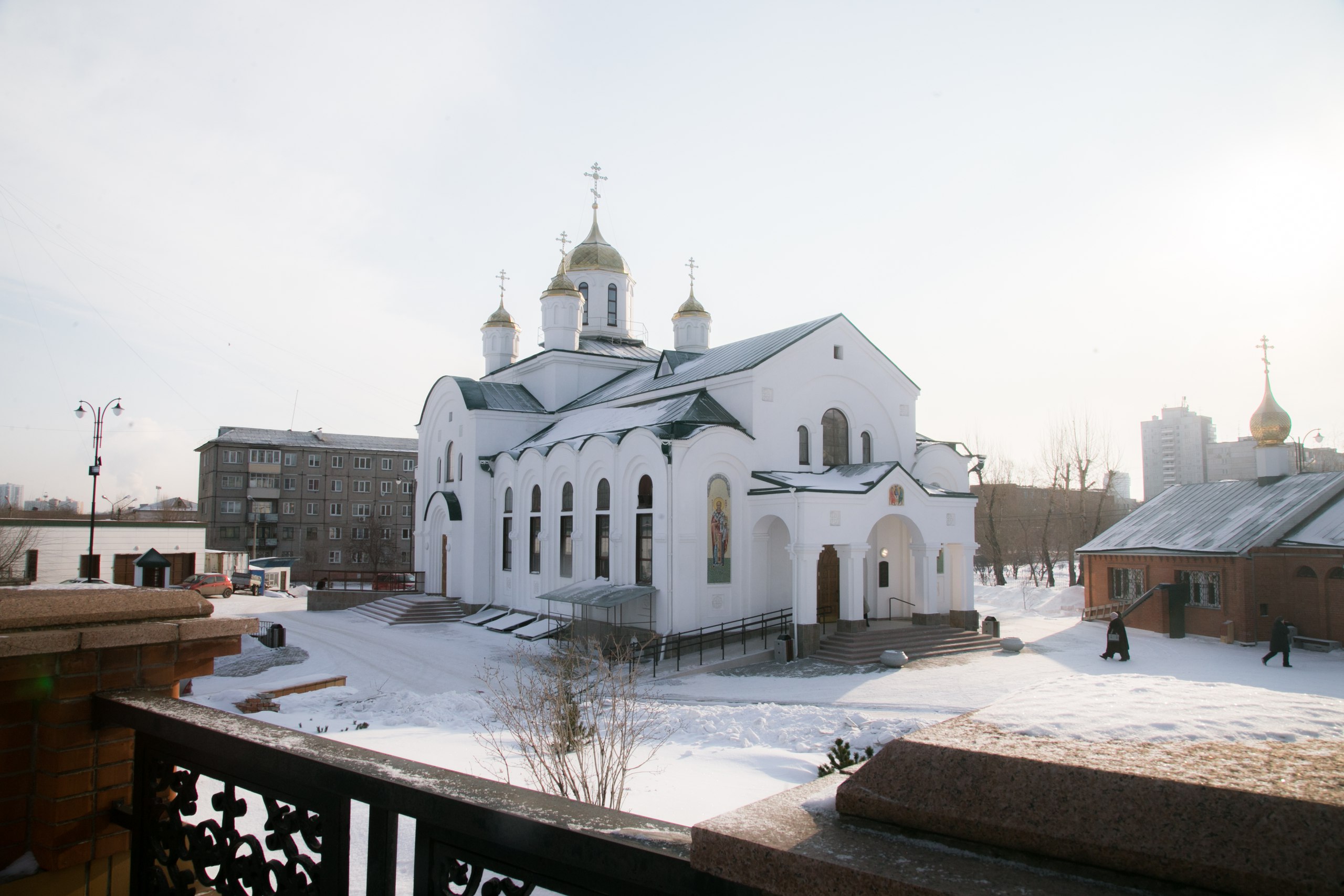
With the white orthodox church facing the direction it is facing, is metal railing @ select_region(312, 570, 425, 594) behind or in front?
behind

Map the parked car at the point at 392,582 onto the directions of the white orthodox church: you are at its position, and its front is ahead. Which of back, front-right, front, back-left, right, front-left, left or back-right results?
back

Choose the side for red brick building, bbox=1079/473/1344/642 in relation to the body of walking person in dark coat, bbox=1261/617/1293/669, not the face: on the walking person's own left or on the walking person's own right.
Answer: on the walking person's own left

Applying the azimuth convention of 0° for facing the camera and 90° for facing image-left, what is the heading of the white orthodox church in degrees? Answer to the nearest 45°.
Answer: approximately 315°

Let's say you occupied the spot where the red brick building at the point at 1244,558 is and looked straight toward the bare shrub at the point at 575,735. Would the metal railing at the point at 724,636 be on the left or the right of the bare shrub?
right

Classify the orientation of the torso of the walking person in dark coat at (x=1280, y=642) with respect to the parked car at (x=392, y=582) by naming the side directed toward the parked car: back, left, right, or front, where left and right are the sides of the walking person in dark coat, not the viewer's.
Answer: back

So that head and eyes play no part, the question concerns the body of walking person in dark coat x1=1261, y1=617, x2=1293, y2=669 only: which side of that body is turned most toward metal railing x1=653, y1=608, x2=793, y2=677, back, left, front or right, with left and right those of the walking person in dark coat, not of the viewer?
back

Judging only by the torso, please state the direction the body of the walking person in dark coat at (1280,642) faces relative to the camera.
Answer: to the viewer's right
